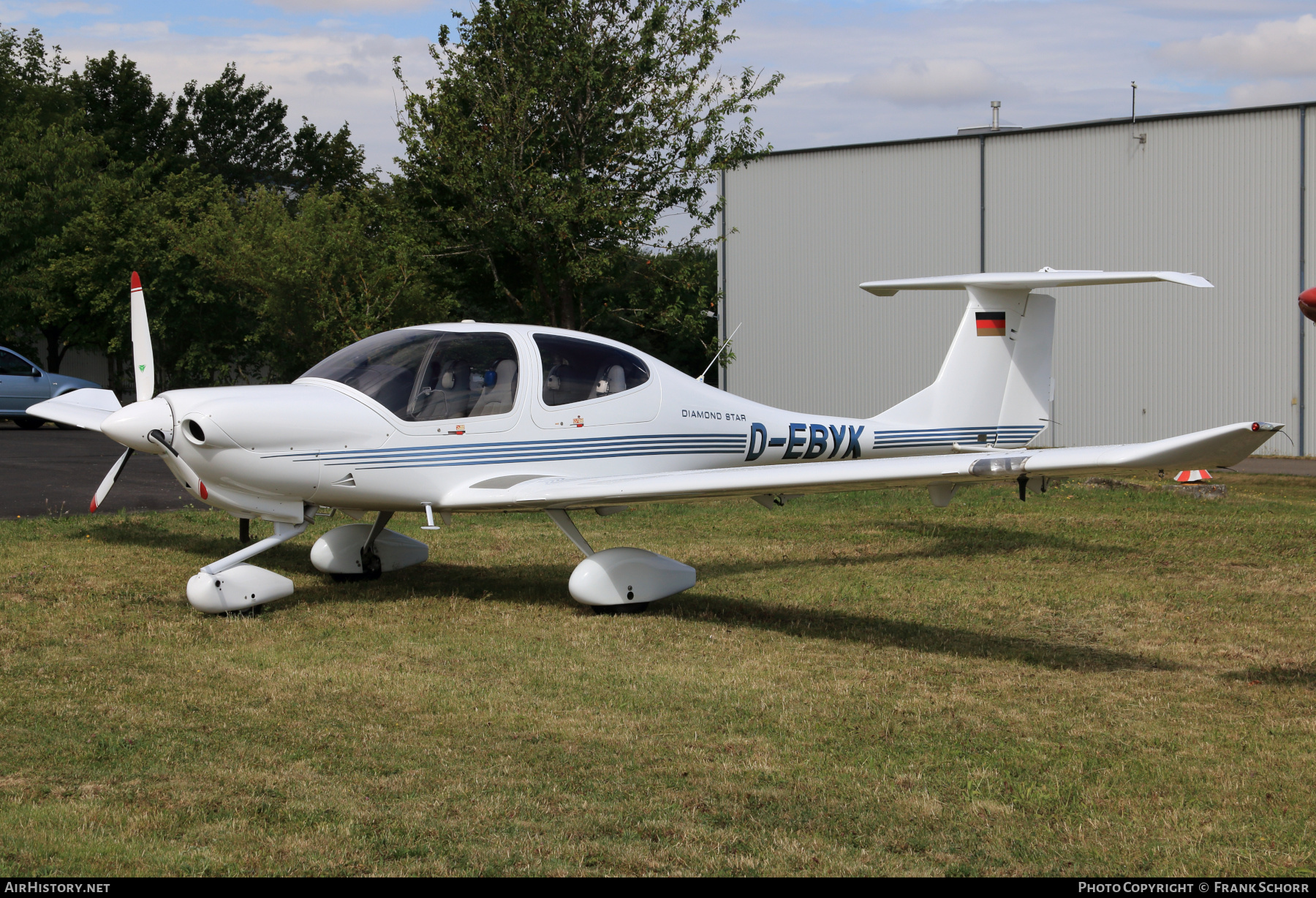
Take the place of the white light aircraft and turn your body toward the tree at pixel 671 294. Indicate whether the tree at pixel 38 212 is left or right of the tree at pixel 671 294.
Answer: left

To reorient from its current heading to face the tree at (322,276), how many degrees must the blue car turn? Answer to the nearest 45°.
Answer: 0° — it already faces it

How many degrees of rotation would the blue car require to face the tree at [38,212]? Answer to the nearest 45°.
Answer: approximately 90° to its left

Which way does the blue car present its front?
to the viewer's right

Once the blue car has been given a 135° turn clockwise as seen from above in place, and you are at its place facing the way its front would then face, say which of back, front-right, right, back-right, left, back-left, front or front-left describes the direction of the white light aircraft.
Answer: front-left

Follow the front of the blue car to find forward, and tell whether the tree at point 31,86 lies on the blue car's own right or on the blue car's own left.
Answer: on the blue car's own left

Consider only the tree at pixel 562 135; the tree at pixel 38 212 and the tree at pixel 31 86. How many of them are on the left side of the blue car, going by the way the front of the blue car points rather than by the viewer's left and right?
2
